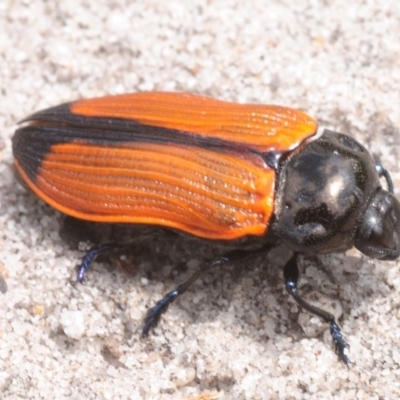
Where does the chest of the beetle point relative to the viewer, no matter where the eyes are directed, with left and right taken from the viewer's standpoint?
facing to the right of the viewer
